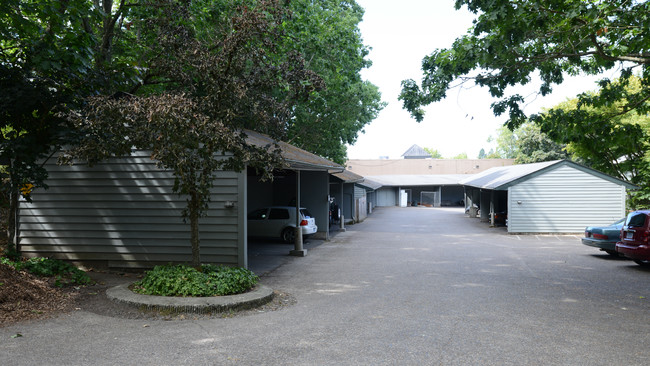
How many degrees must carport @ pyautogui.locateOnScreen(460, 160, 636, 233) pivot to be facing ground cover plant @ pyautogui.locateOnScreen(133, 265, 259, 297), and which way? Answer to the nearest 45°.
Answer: approximately 90° to its left

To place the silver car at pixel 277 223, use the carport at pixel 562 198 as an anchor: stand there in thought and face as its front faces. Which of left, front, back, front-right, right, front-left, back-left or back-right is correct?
front-left

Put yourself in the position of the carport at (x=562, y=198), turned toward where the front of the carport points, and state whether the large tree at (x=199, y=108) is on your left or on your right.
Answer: on your left

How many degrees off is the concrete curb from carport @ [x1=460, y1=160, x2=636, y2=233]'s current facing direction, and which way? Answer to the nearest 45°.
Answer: approximately 90° to its left

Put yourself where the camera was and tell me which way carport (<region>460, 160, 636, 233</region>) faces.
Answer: facing to the left of the viewer

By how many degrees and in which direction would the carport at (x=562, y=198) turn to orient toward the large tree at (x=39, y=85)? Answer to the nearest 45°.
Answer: approximately 45° to its left

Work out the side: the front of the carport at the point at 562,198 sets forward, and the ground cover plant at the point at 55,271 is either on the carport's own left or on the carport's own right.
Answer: on the carport's own left

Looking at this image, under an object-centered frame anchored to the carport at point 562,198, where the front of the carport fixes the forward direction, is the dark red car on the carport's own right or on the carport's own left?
on the carport's own left
